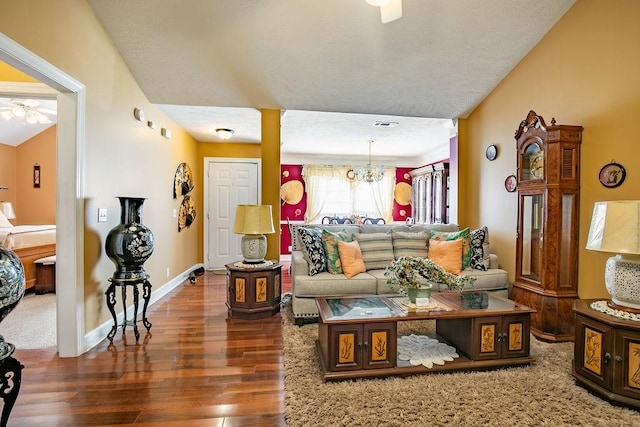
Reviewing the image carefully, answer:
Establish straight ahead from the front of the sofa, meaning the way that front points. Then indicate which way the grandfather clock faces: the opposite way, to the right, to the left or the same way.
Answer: to the right

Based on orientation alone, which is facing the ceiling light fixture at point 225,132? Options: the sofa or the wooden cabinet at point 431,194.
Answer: the wooden cabinet

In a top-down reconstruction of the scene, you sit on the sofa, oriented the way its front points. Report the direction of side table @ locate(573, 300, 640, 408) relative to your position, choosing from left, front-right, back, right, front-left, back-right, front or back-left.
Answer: front-left

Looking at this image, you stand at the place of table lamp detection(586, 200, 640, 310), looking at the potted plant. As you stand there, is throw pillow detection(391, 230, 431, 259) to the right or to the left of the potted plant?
right

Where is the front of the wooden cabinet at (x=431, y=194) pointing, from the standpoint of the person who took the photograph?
facing the viewer and to the left of the viewer

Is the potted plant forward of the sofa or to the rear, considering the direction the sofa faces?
forward

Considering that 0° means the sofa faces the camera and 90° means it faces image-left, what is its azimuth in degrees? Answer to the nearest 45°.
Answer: approximately 0°

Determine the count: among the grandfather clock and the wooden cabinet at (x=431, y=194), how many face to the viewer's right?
0

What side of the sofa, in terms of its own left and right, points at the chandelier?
back

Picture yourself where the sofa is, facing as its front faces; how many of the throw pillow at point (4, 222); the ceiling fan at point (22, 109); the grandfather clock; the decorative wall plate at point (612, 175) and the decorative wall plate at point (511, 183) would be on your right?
2

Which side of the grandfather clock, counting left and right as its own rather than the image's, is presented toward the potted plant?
front

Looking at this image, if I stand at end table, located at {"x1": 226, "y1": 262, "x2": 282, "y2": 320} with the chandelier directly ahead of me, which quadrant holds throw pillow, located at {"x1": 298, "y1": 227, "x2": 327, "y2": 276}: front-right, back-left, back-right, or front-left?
front-right

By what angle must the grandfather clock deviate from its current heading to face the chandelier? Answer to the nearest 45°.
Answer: approximately 90° to its right

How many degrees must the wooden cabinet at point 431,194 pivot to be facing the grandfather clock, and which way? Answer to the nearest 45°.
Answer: approximately 45° to its left

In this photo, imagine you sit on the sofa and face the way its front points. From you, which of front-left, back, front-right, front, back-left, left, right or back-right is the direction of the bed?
right

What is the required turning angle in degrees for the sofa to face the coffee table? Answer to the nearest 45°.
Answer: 0° — it already faces it

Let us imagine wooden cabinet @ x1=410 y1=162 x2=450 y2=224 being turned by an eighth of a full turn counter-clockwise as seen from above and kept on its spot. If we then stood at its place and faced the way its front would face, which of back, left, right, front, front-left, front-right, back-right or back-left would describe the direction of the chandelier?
right

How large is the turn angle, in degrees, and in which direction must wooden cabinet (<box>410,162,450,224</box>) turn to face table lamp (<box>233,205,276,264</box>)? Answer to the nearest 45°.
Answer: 0° — it already faces it

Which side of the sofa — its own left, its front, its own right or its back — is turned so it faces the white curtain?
back

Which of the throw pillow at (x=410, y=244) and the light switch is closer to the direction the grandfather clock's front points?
the light switch

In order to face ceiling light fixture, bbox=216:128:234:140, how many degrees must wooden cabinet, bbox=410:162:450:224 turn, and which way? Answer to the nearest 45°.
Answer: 0° — it already faces it

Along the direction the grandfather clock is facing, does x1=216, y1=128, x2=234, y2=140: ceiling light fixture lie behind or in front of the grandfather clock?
in front

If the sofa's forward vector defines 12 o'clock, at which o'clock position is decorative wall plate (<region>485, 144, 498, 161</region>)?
The decorative wall plate is roughly at 8 o'clock from the sofa.

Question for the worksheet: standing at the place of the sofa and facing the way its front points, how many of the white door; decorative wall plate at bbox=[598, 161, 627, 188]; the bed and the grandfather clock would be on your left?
2

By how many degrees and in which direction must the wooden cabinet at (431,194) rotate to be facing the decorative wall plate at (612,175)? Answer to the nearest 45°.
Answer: approximately 45° to its left
